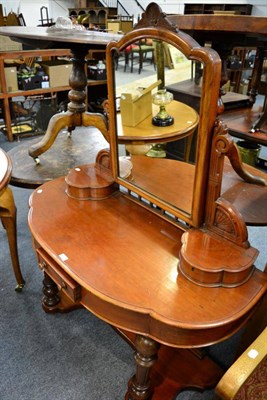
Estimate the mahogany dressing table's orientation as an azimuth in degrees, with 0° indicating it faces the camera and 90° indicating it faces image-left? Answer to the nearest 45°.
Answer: approximately 45°
